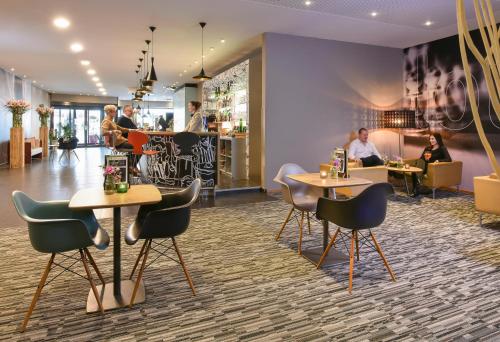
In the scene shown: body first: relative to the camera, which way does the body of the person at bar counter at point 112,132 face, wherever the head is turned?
to the viewer's right

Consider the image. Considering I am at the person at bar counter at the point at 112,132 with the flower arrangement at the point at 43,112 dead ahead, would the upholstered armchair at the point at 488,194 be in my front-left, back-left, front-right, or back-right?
back-right

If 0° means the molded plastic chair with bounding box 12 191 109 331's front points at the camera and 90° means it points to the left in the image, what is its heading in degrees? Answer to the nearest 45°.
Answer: approximately 270°

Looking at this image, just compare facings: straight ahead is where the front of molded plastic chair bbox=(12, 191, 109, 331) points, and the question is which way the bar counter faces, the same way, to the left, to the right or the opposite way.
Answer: to the right

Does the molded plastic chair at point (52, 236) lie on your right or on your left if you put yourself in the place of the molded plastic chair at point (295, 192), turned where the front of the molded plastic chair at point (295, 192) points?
on your right

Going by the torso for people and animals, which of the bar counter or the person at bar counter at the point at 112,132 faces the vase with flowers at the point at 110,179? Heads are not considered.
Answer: the bar counter

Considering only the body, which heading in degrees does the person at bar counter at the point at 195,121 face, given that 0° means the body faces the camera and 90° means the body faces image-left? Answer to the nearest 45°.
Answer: approximately 90°

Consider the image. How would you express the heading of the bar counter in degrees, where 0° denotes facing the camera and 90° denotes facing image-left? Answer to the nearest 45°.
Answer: approximately 0°

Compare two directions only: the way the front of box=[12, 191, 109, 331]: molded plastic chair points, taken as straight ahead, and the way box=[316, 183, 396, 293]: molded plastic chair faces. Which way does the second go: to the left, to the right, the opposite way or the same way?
to the left

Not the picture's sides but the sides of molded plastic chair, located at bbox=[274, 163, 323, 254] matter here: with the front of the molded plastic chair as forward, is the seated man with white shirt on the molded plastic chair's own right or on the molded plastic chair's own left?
on the molded plastic chair's own left

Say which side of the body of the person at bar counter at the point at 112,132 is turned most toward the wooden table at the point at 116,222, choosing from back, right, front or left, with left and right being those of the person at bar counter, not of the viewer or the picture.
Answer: right
